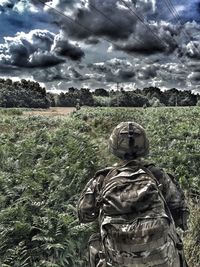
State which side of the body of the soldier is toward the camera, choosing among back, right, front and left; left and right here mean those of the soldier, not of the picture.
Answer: back

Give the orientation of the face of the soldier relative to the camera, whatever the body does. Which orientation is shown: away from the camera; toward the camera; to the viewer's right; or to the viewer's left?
away from the camera
